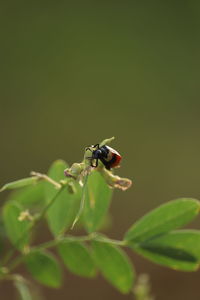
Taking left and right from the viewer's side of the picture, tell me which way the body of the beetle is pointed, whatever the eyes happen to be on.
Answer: facing to the left of the viewer
